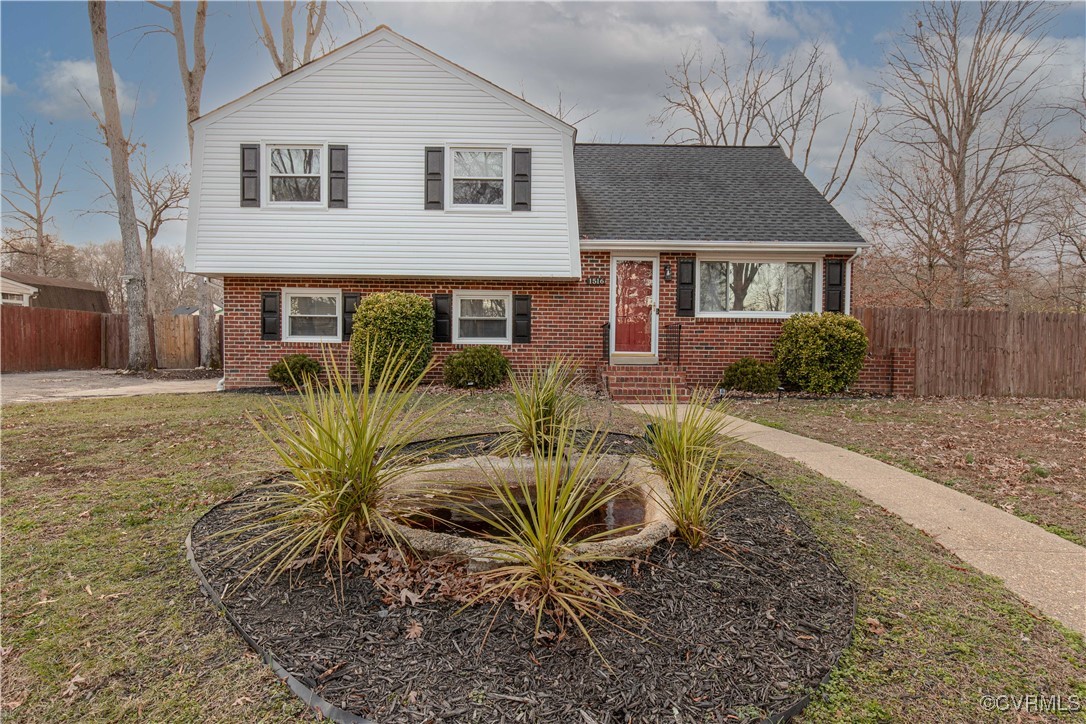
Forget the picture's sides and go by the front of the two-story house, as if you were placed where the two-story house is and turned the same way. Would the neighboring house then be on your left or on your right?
on your right

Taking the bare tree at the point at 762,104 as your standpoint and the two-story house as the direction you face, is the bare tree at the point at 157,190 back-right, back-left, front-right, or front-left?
front-right

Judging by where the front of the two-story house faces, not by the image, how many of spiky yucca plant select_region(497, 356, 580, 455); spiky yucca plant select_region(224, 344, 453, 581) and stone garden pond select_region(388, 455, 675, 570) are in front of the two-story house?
3

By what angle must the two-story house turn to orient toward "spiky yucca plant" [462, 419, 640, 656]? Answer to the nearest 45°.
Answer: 0° — it already faces it

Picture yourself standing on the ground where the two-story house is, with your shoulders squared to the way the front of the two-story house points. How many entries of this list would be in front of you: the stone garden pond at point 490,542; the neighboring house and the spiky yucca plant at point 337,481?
2

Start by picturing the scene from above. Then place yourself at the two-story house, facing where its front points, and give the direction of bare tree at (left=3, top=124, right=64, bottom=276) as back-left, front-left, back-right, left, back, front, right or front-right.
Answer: back-right

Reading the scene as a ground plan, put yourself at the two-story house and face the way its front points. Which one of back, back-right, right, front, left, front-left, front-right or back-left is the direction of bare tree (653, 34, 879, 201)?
back-left

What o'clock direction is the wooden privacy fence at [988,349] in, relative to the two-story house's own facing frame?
The wooden privacy fence is roughly at 9 o'clock from the two-story house.

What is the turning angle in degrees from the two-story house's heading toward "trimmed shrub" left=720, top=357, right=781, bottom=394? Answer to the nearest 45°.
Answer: approximately 90° to its left

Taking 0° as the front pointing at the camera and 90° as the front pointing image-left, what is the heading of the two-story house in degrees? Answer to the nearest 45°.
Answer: approximately 0°
